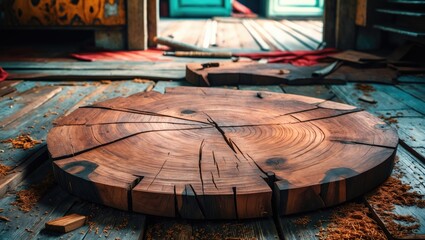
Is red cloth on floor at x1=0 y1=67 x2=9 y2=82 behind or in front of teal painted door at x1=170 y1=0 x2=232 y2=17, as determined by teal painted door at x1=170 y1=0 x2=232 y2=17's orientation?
in front

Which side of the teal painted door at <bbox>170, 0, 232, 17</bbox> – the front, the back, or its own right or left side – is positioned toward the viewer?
front

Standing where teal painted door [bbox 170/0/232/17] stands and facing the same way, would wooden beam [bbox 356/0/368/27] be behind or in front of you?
in front

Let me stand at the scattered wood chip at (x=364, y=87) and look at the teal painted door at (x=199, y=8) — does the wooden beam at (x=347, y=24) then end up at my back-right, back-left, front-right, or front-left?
front-right

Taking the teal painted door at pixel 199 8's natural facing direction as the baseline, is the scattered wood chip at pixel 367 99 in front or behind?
in front

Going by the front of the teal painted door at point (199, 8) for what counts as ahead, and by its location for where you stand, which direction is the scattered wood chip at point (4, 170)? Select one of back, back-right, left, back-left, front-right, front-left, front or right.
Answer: front

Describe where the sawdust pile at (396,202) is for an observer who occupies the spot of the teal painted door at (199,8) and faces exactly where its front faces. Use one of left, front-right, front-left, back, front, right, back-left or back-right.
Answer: front

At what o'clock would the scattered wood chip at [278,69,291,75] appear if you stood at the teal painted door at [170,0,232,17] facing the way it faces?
The scattered wood chip is roughly at 12 o'clock from the teal painted door.

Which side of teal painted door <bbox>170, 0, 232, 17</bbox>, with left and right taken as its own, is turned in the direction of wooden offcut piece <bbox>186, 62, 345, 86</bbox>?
front

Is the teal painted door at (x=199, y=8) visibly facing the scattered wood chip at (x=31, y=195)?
yes
